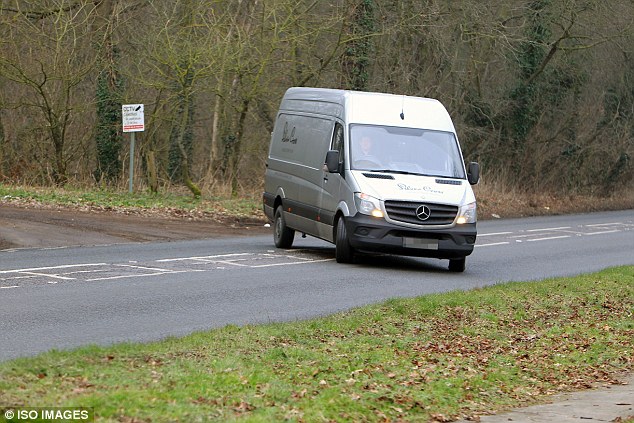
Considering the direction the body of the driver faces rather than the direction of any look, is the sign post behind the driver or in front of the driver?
behind

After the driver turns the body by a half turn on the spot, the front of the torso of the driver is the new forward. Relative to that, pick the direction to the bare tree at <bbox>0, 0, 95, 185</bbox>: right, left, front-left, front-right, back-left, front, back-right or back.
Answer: front-left

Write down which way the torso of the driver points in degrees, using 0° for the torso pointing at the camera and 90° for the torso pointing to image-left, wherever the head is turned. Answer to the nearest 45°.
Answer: approximately 0°
